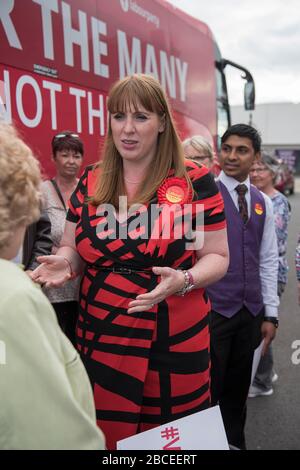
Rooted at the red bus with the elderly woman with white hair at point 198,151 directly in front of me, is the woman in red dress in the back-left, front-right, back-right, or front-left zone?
front-right

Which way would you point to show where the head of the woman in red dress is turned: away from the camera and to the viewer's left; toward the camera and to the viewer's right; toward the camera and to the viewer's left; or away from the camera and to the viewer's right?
toward the camera and to the viewer's left

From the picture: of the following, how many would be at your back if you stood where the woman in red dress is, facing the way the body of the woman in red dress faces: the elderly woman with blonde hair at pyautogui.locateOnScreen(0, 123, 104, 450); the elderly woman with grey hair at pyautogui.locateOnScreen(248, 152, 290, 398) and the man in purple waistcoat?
2

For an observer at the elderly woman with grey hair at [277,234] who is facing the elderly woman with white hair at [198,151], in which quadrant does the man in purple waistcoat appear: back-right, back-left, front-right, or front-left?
front-left

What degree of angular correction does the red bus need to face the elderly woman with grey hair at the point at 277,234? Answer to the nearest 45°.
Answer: approximately 45° to its right

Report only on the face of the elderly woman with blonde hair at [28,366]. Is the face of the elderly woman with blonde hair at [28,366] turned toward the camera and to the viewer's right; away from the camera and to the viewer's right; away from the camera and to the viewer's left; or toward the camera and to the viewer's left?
away from the camera and to the viewer's right

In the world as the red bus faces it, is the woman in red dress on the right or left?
on its right

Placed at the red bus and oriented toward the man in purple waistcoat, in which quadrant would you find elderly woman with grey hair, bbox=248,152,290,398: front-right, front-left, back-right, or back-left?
front-left

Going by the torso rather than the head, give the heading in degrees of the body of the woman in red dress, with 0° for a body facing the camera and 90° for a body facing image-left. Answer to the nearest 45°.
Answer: approximately 45°

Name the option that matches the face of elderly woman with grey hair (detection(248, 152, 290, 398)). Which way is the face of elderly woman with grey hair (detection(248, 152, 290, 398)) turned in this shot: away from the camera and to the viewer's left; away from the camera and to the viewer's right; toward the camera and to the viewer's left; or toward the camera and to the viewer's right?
toward the camera and to the viewer's left

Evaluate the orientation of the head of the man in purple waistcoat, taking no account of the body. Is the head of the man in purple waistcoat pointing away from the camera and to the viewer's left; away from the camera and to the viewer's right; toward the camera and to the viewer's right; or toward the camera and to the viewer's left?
toward the camera and to the viewer's left

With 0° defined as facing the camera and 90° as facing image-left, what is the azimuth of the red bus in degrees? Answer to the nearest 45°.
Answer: approximately 225°

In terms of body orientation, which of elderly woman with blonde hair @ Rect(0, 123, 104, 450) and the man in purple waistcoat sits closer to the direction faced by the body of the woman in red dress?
the elderly woman with blonde hair

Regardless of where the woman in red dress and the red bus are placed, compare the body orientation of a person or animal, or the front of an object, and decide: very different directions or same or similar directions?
very different directions
